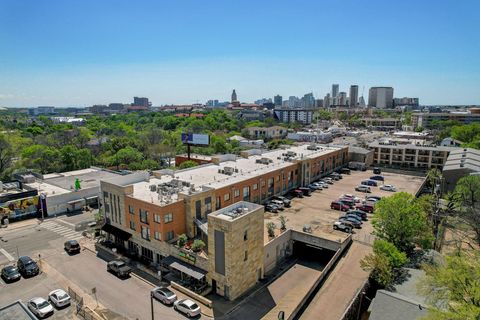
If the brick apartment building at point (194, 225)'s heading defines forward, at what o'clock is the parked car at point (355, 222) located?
The parked car is roughly at 7 o'clock from the brick apartment building.

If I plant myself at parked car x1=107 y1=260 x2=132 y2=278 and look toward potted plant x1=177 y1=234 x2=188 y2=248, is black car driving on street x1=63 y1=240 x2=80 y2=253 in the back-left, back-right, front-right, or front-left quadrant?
back-left

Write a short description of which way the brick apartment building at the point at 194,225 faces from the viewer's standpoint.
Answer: facing the viewer and to the left of the viewer

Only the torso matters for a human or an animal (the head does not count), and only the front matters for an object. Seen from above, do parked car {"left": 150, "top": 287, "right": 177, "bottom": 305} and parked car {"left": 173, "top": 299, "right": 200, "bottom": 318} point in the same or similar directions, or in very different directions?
same or similar directions

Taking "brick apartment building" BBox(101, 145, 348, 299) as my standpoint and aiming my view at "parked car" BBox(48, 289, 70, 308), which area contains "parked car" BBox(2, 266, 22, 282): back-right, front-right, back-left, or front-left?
front-right

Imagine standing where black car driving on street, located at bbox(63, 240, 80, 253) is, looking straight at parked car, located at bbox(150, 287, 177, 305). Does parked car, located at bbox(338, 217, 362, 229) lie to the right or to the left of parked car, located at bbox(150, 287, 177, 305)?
left

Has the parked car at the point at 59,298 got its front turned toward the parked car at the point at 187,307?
no

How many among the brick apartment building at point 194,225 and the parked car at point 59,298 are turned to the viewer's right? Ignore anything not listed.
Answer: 0

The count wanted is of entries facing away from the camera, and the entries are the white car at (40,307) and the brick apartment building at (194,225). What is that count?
0

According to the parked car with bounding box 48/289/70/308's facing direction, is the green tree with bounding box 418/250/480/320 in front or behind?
behind

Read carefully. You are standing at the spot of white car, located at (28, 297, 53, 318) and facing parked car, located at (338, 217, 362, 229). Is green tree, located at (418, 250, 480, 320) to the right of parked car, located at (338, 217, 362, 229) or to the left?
right

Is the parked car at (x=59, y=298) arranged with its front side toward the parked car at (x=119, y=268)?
no

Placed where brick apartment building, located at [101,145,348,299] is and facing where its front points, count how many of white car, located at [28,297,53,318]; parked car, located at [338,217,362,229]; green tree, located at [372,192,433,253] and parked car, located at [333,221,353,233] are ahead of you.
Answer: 1
